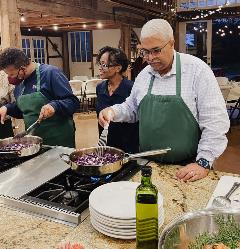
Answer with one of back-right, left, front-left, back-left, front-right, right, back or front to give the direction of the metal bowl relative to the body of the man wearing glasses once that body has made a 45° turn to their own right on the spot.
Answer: left

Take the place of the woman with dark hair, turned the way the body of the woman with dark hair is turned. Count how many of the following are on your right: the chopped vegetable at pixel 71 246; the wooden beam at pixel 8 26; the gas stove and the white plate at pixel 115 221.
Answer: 1

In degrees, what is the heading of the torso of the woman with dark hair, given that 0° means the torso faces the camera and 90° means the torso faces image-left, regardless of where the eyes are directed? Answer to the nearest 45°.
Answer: approximately 45°

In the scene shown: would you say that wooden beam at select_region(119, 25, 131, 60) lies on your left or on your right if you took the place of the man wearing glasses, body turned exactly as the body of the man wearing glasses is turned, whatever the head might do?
on your right

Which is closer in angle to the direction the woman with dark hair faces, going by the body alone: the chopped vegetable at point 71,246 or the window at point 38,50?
the chopped vegetable

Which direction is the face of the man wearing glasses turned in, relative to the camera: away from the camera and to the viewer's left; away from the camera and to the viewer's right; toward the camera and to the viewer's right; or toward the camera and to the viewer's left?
toward the camera and to the viewer's left

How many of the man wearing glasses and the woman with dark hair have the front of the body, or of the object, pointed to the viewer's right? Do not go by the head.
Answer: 0

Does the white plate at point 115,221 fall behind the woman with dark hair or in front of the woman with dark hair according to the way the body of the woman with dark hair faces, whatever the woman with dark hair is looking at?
in front

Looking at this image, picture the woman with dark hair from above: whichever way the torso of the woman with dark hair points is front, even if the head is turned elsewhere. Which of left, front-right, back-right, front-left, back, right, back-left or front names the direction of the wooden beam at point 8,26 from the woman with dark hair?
right

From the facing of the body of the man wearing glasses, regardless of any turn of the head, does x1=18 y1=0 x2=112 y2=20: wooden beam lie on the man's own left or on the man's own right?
on the man's own right
